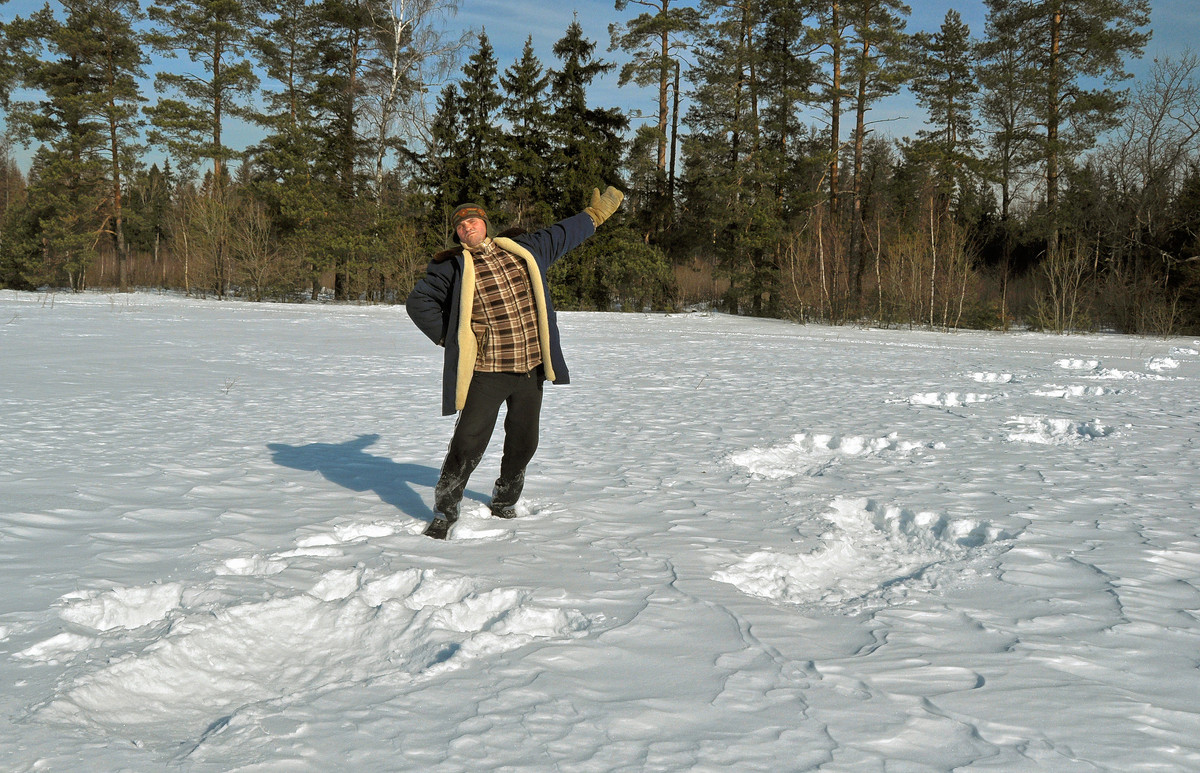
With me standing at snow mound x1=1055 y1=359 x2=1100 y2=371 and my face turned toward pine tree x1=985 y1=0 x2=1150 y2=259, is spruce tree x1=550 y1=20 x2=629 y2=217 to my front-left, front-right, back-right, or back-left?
front-left

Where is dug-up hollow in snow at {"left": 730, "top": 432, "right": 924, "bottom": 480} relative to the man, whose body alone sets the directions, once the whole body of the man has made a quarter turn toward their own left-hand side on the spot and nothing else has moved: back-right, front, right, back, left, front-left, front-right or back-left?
front-left

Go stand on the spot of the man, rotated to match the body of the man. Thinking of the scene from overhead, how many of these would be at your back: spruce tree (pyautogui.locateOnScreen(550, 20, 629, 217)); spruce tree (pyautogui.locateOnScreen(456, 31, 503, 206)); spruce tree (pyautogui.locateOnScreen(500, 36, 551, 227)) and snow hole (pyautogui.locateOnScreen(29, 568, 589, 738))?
3

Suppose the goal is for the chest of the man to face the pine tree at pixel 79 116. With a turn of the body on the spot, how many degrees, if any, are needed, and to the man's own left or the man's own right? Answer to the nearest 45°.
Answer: approximately 135° to the man's own right

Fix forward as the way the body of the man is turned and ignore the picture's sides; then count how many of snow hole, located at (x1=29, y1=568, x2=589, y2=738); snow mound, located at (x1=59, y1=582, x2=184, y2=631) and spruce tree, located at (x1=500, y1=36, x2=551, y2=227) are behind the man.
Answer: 1

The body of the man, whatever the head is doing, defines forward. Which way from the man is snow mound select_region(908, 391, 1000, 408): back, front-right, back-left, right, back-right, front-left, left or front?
back-left

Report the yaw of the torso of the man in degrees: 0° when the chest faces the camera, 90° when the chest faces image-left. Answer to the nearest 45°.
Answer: approximately 0°

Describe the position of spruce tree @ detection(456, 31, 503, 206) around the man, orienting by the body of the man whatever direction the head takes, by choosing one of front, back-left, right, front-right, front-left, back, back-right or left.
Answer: back

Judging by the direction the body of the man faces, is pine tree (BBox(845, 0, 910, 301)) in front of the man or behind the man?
behind

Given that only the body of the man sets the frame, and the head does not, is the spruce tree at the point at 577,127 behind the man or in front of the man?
behind

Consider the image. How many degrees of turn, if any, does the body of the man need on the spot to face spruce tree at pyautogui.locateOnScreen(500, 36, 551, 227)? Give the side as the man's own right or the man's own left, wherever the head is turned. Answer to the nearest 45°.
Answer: approximately 180°

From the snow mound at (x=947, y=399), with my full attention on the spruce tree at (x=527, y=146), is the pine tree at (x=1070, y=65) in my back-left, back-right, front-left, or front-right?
front-right

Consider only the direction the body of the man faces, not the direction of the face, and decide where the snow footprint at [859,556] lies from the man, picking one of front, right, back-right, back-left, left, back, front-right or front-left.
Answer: left

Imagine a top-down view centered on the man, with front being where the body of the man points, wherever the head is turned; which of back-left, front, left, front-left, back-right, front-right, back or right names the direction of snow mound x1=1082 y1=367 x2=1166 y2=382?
back-left
